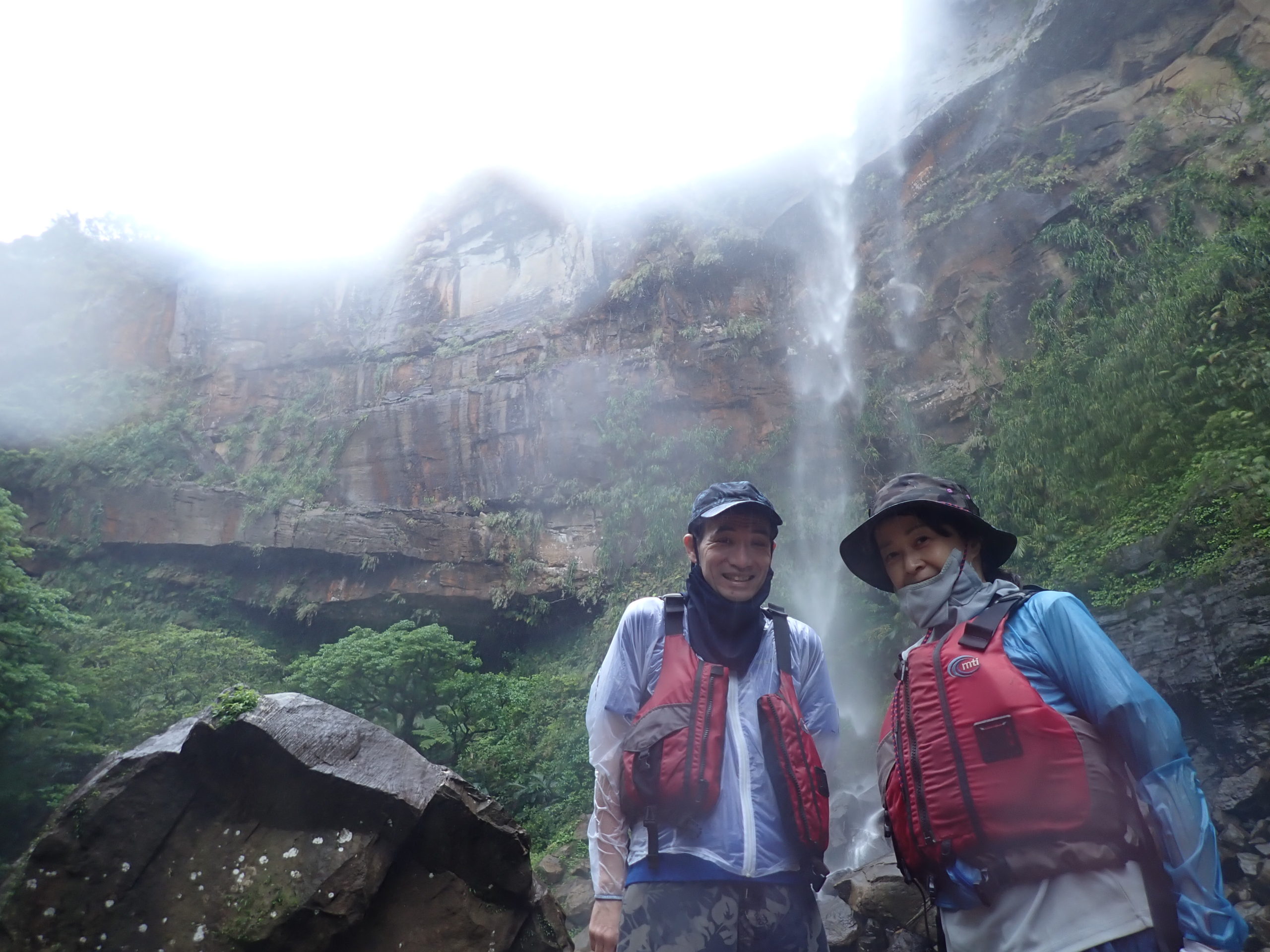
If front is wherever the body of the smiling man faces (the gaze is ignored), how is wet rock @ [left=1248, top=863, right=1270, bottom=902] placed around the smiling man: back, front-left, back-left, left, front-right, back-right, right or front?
back-left

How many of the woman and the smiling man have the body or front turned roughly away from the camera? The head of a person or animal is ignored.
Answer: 0

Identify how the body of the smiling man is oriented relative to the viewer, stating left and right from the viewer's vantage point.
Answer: facing the viewer

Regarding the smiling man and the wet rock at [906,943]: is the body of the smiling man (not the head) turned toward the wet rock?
no

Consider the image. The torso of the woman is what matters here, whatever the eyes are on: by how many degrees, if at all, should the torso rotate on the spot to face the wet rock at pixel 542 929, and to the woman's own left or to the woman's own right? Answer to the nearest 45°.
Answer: approximately 90° to the woman's own right

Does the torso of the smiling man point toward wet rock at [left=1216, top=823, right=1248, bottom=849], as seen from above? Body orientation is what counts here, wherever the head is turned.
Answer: no

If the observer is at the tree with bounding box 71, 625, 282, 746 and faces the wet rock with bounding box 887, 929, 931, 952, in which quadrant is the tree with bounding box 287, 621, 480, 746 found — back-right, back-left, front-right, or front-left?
front-left

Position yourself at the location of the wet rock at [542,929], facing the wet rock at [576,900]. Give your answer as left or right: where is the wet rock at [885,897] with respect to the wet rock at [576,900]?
right

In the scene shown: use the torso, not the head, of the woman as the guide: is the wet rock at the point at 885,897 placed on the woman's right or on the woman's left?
on the woman's right

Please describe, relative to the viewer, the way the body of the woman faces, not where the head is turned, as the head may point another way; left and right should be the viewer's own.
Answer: facing the viewer and to the left of the viewer

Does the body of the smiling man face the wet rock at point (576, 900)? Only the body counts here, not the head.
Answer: no

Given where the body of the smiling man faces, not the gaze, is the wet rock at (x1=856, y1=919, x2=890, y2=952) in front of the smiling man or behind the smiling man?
behind

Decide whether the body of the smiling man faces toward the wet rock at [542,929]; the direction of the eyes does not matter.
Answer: no
